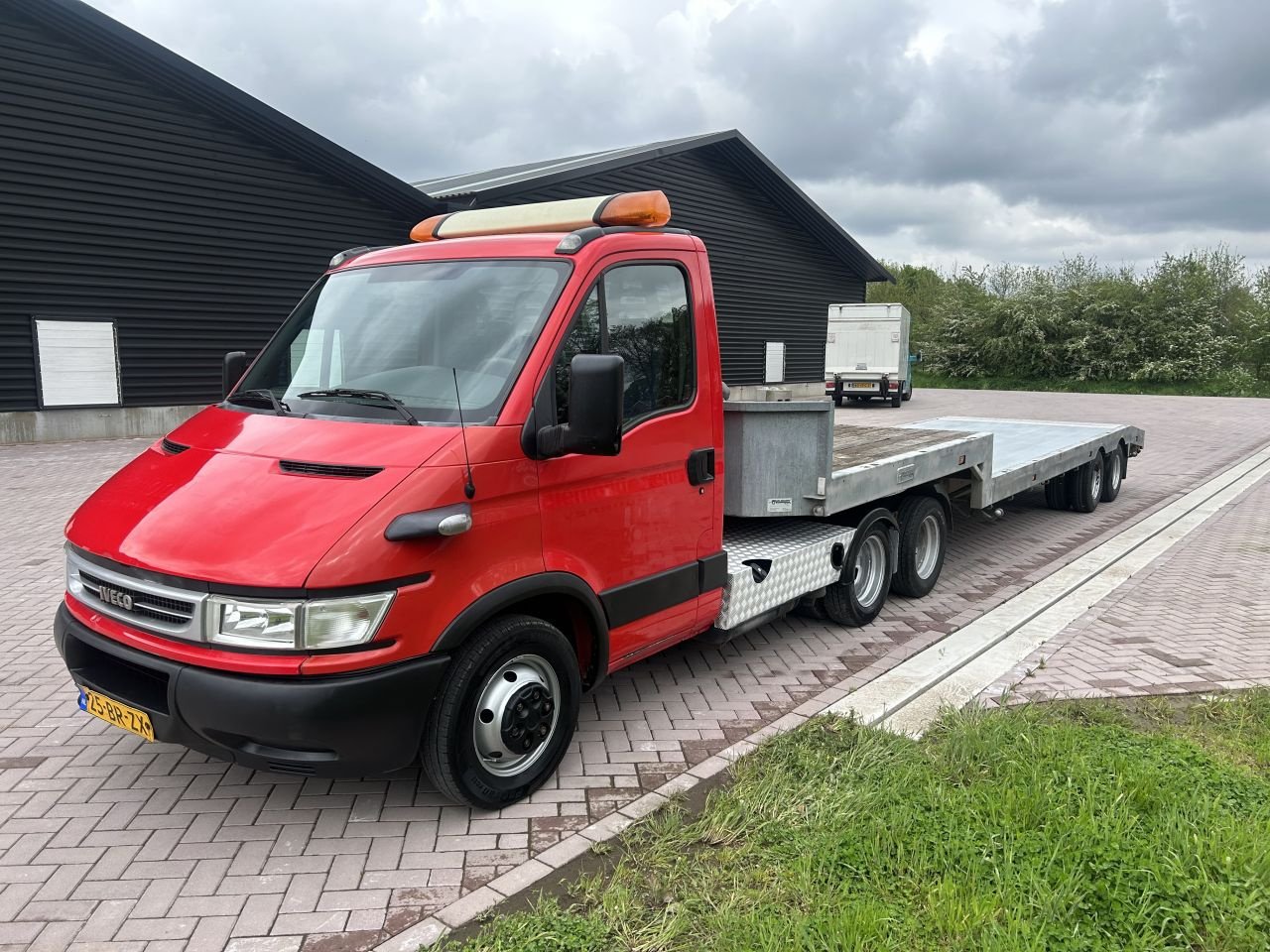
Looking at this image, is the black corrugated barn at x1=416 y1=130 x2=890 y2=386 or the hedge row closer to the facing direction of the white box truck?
the hedge row

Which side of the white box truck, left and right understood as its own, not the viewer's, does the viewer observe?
back

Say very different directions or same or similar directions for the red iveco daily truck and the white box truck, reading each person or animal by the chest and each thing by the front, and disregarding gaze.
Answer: very different directions

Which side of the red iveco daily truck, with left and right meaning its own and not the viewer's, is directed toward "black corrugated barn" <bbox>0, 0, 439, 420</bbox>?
right

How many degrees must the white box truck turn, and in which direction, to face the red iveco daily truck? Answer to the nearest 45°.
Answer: approximately 180°

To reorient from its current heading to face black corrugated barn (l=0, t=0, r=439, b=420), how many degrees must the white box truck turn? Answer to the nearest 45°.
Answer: approximately 135° to its left

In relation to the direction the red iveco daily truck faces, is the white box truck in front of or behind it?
behind

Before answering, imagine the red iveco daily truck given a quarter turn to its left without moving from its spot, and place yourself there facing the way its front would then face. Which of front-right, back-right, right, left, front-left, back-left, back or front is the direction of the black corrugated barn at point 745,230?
back-left

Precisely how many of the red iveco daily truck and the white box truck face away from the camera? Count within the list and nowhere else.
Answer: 1

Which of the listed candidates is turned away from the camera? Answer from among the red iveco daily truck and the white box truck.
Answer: the white box truck

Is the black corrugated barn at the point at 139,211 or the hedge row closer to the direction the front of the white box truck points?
the hedge row

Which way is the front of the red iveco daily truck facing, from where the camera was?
facing the viewer and to the left of the viewer
